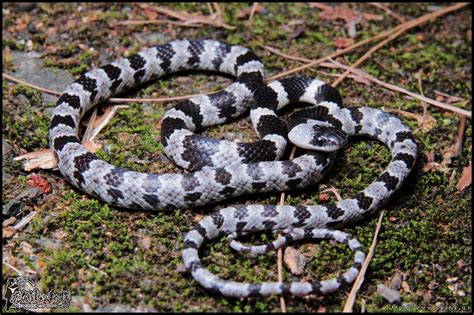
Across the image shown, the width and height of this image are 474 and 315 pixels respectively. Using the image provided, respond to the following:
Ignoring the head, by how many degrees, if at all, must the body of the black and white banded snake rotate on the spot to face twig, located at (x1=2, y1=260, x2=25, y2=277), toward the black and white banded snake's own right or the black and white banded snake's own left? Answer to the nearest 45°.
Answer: approximately 135° to the black and white banded snake's own right

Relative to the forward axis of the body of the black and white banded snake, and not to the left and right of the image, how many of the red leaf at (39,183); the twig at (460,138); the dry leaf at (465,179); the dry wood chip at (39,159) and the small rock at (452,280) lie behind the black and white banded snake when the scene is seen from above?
2

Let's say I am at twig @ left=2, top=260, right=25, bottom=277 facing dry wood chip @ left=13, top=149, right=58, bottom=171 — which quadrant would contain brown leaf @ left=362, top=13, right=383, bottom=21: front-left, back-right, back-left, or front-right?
front-right

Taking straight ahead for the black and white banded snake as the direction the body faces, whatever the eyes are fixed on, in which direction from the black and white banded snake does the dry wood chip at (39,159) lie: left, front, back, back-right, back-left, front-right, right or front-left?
back

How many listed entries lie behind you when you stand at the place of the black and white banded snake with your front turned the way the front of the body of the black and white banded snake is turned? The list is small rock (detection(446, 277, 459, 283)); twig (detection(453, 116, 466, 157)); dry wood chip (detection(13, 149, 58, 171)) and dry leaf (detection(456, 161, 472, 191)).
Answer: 1

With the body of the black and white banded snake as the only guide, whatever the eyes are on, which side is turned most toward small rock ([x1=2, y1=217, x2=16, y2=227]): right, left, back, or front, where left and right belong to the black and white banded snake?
back

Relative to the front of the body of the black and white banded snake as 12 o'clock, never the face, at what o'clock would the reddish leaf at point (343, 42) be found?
The reddish leaf is roughly at 10 o'clock from the black and white banded snake.

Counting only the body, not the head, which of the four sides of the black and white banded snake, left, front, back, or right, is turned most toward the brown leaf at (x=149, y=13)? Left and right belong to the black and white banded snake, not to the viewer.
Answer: left

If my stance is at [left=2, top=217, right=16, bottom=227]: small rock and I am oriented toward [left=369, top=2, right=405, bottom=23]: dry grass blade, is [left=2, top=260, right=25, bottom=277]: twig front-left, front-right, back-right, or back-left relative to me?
back-right
